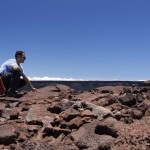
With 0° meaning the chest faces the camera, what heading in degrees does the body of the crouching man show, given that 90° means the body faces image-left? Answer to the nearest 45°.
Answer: approximately 270°
